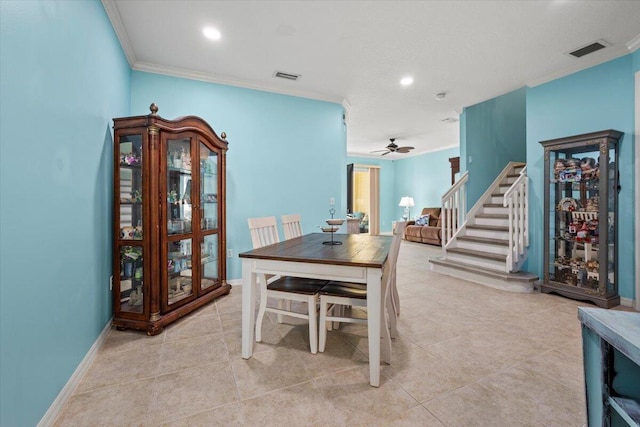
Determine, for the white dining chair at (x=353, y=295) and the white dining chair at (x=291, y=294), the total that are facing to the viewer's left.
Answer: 1

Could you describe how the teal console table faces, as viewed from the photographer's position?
facing the viewer and to the left of the viewer

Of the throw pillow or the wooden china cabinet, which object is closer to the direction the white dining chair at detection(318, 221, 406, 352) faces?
the wooden china cabinet

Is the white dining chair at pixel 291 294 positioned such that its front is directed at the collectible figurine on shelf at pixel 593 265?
no

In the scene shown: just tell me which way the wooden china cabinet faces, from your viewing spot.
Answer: facing the viewer and to the right of the viewer

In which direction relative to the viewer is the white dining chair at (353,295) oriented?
to the viewer's left

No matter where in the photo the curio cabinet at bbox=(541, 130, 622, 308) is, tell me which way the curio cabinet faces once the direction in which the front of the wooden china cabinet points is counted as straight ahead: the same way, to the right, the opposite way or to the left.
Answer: the opposite way

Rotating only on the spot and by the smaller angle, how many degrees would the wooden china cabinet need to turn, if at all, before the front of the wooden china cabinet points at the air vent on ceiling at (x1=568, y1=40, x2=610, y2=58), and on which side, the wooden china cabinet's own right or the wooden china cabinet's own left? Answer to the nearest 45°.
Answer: approximately 45° to the wooden china cabinet's own left

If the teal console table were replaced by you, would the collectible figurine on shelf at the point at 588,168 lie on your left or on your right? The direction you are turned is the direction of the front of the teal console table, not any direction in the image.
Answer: on your right

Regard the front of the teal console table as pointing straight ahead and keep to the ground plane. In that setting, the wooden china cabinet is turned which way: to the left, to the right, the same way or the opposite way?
the opposite way

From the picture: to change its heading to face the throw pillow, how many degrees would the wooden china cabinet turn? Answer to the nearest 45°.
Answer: approximately 90° to its left
